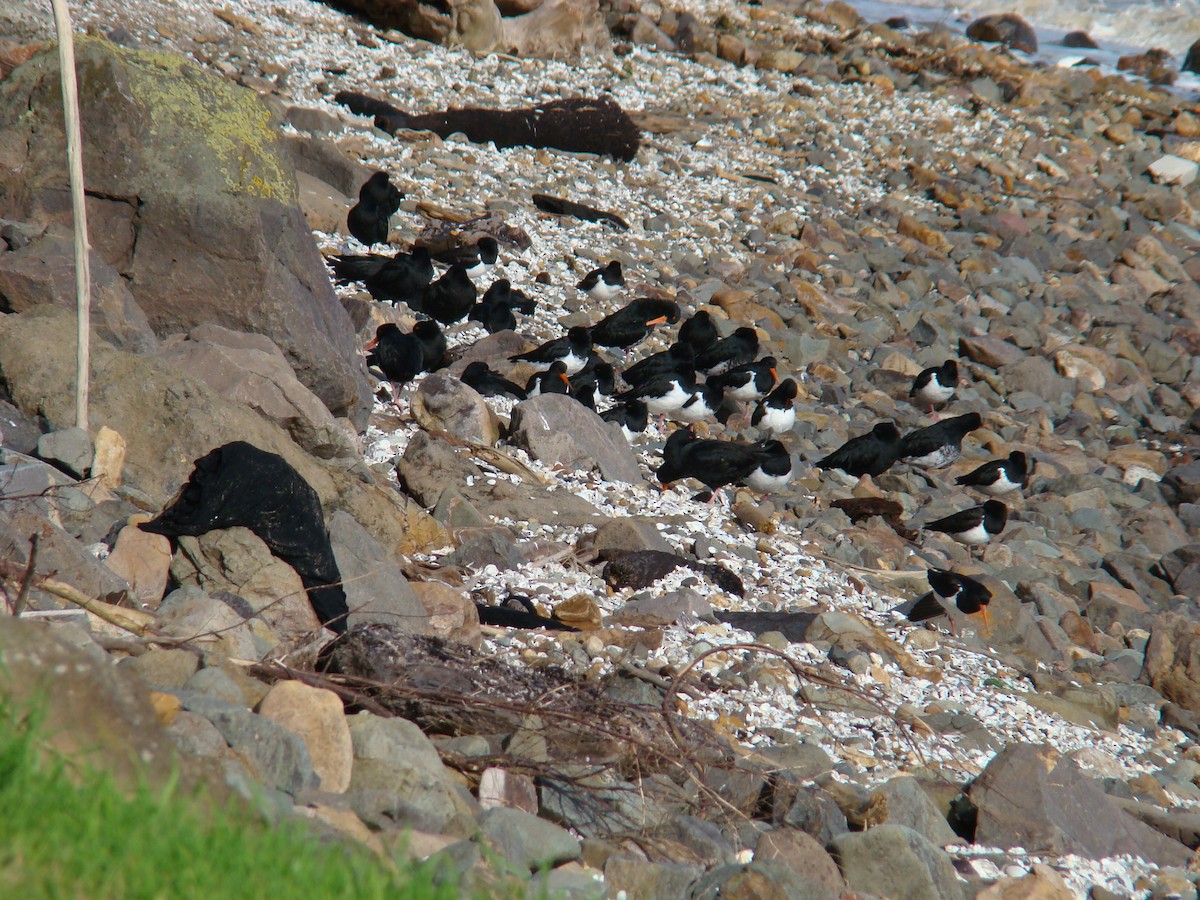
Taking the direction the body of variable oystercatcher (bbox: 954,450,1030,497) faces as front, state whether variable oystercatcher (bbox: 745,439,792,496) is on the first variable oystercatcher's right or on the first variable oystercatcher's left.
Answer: on the first variable oystercatcher's right

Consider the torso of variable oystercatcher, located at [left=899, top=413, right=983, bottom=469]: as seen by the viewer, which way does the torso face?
to the viewer's right

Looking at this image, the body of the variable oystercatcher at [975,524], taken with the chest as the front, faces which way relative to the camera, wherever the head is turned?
to the viewer's right

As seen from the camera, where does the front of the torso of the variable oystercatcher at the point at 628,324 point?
to the viewer's right

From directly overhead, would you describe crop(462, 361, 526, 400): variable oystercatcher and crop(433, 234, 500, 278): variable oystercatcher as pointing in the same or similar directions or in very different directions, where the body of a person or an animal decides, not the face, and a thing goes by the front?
very different directions

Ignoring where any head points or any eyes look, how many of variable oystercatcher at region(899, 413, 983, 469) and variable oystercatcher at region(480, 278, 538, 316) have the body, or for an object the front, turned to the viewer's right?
1

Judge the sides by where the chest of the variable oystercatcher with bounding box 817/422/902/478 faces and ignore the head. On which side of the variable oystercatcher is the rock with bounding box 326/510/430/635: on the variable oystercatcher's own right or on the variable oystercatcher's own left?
on the variable oystercatcher's own right

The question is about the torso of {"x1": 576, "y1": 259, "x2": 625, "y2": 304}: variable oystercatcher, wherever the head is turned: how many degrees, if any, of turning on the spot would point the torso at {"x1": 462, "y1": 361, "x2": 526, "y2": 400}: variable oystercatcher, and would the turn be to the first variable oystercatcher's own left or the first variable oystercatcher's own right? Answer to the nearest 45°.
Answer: approximately 90° to the first variable oystercatcher's own right

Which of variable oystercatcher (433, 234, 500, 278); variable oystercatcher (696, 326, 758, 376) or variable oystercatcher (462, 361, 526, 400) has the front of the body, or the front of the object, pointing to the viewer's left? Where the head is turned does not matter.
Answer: variable oystercatcher (462, 361, 526, 400)

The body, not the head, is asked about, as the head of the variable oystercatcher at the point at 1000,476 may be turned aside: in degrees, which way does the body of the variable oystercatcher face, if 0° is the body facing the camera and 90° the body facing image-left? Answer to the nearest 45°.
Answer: approximately 270°

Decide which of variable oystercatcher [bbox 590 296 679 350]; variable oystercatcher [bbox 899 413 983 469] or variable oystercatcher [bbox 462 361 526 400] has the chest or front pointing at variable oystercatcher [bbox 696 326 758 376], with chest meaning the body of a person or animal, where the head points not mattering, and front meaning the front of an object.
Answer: variable oystercatcher [bbox 590 296 679 350]

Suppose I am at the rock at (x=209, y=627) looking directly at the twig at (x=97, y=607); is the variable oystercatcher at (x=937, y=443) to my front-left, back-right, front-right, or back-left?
back-right

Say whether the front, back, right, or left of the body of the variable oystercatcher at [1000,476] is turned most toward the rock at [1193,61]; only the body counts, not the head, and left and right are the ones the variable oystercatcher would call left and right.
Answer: left
